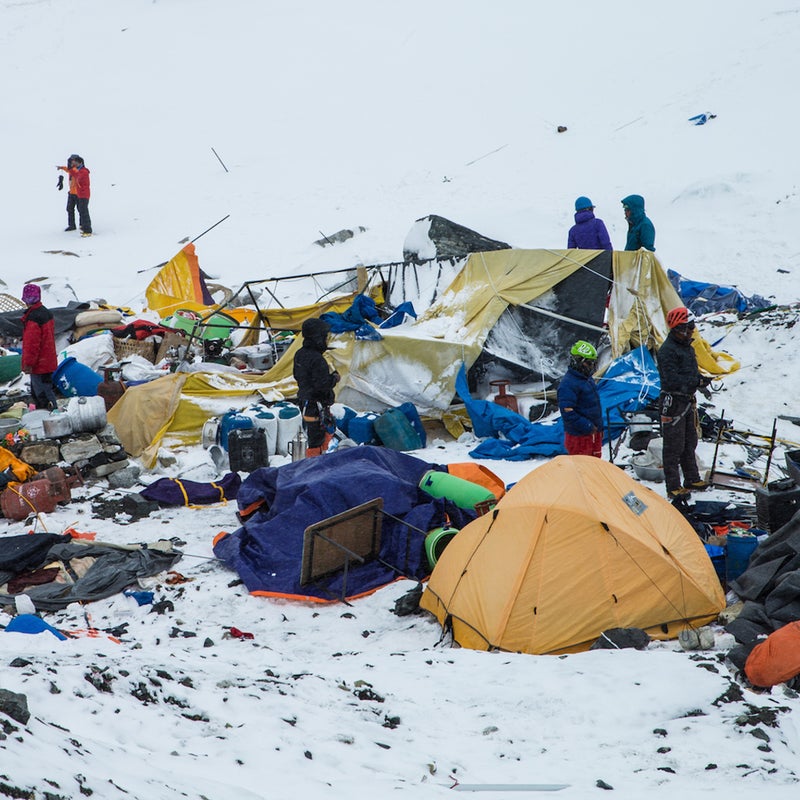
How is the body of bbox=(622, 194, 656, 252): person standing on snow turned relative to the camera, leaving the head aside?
to the viewer's left

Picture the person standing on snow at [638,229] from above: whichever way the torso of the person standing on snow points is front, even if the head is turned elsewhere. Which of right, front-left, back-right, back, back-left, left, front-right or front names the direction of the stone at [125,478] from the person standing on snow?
front-left

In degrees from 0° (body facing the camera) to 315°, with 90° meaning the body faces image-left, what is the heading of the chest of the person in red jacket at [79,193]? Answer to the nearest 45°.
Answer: approximately 45°

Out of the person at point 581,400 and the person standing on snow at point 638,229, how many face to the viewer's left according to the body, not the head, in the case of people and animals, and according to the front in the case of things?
1

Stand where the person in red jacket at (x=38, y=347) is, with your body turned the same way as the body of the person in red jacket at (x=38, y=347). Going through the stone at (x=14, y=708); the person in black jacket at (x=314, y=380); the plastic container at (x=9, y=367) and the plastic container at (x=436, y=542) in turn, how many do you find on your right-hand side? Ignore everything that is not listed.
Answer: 1

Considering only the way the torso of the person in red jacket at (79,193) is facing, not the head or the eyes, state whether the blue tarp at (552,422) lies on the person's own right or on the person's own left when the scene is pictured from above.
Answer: on the person's own left
